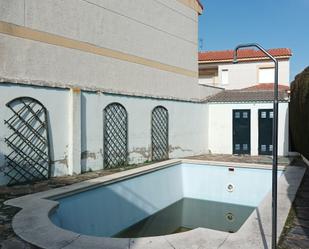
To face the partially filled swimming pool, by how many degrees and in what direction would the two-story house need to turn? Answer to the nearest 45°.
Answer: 0° — it already faces it

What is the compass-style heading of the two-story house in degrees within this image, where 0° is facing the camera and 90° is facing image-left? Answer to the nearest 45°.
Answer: approximately 0°
